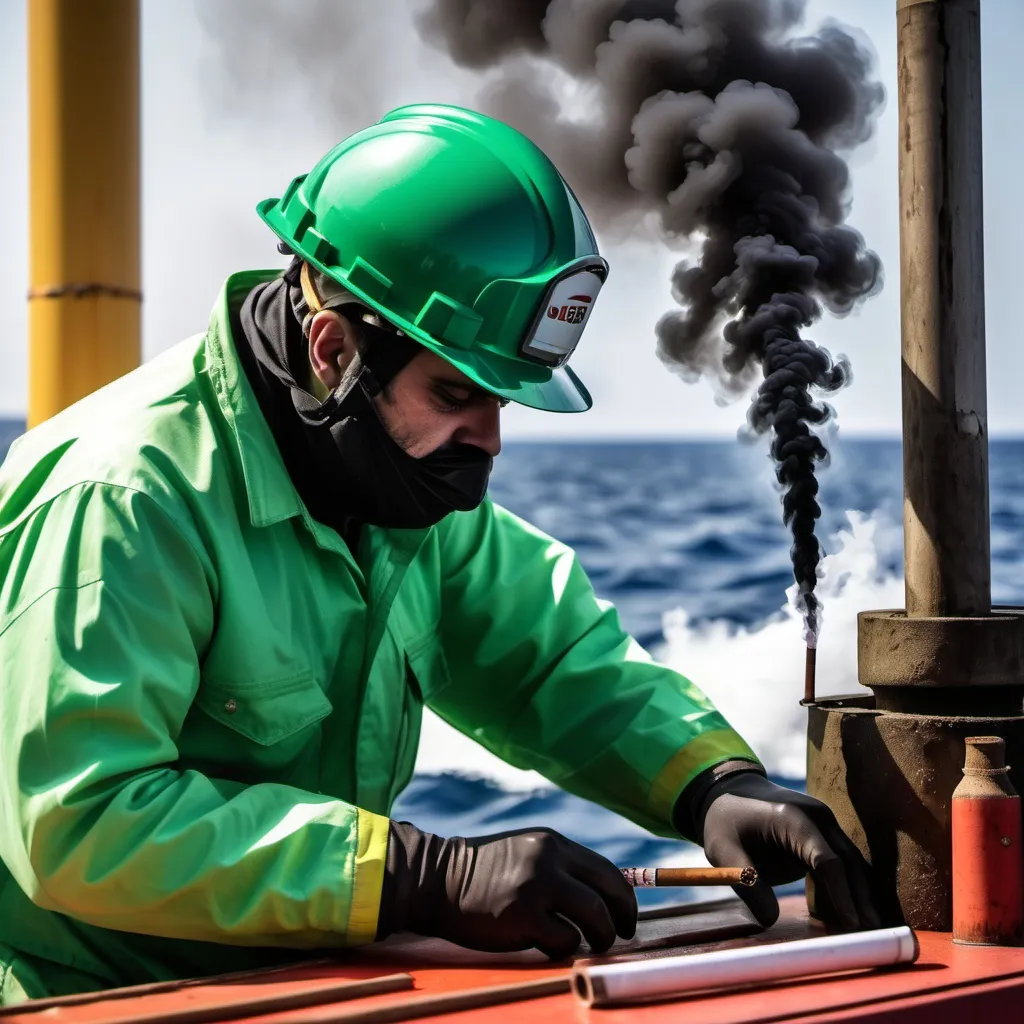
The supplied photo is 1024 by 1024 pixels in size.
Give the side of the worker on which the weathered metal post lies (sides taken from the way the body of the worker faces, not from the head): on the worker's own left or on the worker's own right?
on the worker's own left

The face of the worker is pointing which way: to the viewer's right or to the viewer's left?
to the viewer's right

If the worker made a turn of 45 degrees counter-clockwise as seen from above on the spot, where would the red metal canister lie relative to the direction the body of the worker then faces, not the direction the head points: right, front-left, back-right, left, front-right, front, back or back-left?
front

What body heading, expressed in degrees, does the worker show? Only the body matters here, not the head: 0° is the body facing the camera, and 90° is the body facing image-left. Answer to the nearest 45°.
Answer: approximately 315°

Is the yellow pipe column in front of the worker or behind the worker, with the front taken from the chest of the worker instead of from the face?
behind

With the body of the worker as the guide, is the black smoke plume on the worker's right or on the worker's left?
on the worker's left

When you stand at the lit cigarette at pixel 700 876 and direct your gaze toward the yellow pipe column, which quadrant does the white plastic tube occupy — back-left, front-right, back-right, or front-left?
back-left
